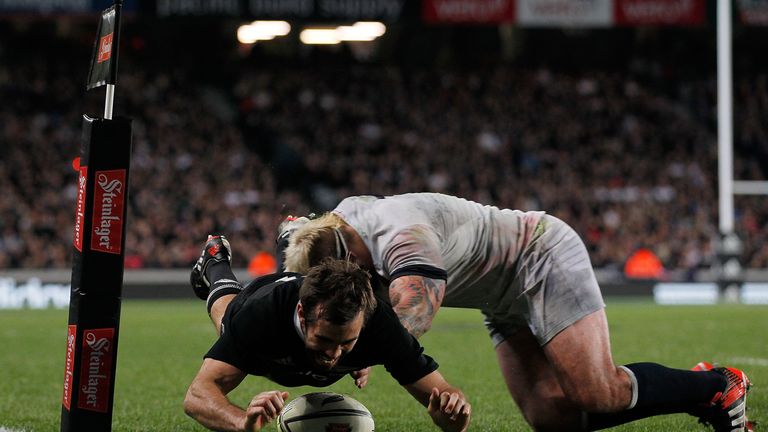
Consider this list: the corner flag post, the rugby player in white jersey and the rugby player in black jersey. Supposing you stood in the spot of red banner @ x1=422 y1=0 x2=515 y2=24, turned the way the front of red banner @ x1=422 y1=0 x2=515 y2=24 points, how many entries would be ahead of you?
3

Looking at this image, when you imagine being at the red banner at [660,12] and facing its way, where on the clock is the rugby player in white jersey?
The rugby player in white jersey is roughly at 12 o'clock from the red banner.

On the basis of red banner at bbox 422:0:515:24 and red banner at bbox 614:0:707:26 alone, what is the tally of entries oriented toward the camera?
2

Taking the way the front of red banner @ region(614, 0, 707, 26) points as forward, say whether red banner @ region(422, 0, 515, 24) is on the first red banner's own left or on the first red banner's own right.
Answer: on the first red banner's own right

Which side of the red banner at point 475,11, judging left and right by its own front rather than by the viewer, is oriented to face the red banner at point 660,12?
left

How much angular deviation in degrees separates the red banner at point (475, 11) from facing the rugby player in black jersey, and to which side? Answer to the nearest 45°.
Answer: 0° — it already faces them

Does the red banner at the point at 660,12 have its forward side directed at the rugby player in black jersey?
yes

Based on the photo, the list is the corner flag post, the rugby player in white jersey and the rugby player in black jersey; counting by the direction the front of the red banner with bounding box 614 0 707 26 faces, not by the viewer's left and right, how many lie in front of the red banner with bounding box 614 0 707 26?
3

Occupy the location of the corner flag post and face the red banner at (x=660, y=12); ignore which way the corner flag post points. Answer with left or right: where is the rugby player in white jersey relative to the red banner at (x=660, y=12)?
right

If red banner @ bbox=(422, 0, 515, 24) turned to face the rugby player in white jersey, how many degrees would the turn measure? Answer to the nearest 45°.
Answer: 0° — it already faces them

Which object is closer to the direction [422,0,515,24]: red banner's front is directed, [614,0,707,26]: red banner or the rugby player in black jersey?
the rugby player in black jersey
